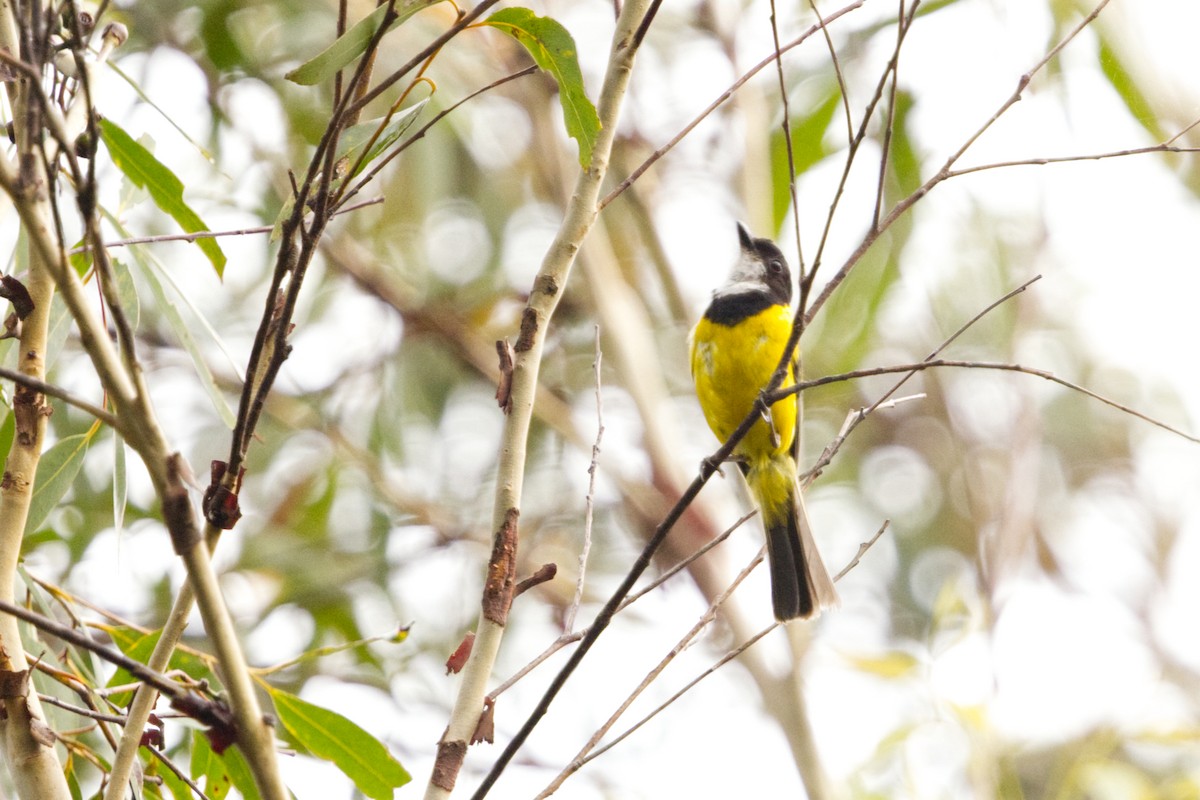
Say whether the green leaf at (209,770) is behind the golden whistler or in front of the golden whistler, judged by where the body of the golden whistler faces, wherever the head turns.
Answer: in front

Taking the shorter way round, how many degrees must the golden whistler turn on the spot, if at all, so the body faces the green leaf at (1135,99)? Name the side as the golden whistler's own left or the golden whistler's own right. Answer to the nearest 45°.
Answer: approximately 135° to the golden whistler's own left

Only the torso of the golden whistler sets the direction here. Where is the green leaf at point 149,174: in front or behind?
in front

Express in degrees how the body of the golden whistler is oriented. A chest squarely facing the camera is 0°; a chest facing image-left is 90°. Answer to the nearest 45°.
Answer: approximately 45°
